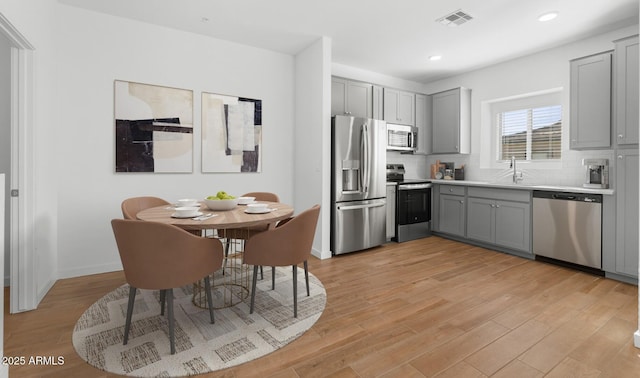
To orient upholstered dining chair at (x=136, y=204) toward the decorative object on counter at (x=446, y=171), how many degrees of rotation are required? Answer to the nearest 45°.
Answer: approximately 45° to its left

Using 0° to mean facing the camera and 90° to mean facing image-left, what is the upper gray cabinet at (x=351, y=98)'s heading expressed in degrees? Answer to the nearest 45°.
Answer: approximately 315°

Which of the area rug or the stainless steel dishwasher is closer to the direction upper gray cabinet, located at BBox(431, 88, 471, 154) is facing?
the area rug
